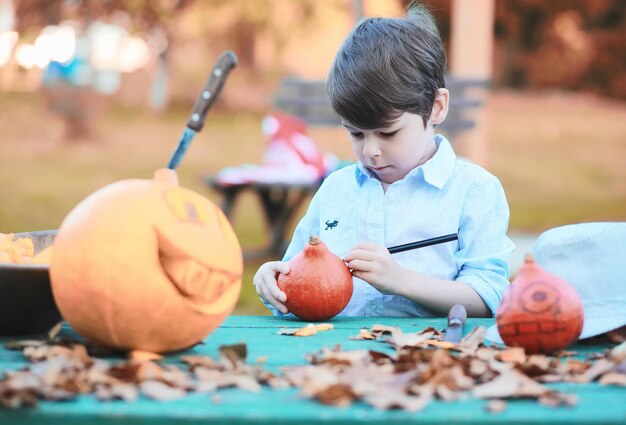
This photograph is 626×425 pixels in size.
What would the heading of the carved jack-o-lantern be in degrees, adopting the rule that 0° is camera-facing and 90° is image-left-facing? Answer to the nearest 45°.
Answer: approximately 315°

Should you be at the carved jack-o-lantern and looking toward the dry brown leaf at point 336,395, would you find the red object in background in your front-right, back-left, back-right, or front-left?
back-left

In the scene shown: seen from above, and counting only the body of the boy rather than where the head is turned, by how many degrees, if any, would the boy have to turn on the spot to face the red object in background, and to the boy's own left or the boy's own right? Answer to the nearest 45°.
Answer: approximately 135° to the boy's own right

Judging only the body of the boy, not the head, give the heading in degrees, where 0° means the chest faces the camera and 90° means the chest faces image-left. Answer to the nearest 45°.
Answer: approximately 45°

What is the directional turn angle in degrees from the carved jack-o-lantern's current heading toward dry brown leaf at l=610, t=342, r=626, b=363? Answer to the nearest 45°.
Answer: approximately 45° to its left

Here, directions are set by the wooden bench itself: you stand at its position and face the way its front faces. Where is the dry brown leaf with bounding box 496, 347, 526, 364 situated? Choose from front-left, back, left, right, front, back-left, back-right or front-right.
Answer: front-left

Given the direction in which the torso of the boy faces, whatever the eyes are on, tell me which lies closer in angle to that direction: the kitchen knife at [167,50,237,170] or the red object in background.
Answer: the kitchen knife

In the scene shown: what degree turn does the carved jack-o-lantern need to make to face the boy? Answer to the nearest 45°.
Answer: approximately 90° to its left
